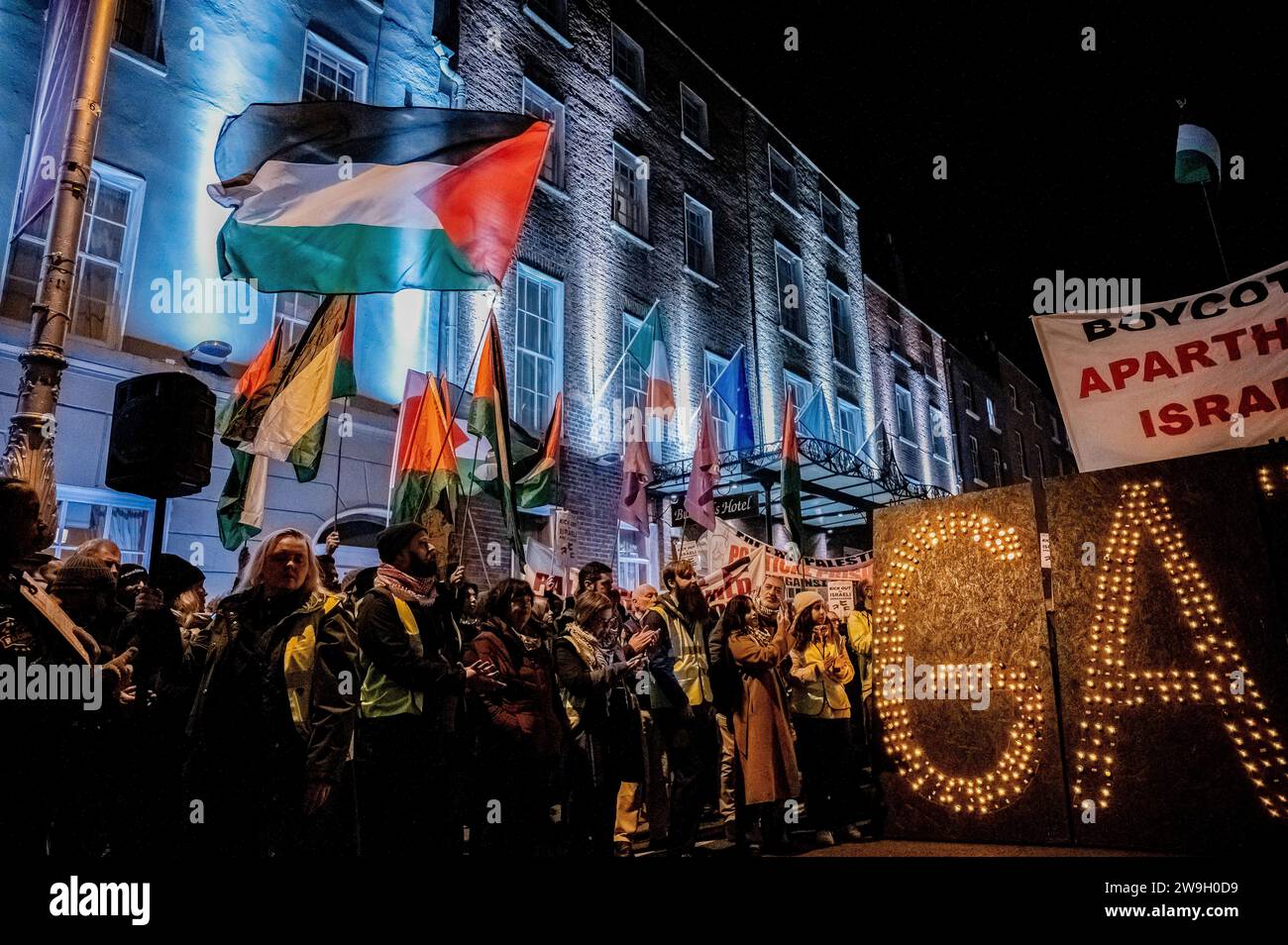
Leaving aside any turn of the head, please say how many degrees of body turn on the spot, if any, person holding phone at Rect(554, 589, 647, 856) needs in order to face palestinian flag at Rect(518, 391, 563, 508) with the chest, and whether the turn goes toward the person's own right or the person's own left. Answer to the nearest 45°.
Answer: approximately 135° to the person's own left

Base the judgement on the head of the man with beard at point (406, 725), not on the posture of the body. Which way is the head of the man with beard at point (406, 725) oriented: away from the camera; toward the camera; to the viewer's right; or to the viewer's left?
to the viewer's right

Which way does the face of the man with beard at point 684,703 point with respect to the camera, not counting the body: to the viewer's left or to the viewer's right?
to the viewer's right

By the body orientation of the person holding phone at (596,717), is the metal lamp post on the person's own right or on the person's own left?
on the person's own right

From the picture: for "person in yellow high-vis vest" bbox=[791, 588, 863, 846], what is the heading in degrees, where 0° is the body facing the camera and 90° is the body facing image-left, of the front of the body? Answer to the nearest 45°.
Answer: approximately 315°

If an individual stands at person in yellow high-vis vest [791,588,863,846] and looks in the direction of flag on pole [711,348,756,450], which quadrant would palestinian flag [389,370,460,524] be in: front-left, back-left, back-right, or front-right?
front-left

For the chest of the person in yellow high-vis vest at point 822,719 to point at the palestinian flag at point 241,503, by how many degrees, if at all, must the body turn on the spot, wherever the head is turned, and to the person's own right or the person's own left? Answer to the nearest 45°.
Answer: approximately 135° to the person's own right

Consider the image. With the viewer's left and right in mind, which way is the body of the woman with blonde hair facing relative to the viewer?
facing the viewer

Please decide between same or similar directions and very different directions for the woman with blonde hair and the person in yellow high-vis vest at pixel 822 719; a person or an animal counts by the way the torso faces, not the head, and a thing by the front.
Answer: same or similar directions

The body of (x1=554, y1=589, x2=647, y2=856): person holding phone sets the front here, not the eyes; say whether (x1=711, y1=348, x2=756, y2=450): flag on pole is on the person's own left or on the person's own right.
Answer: on the person's own left
